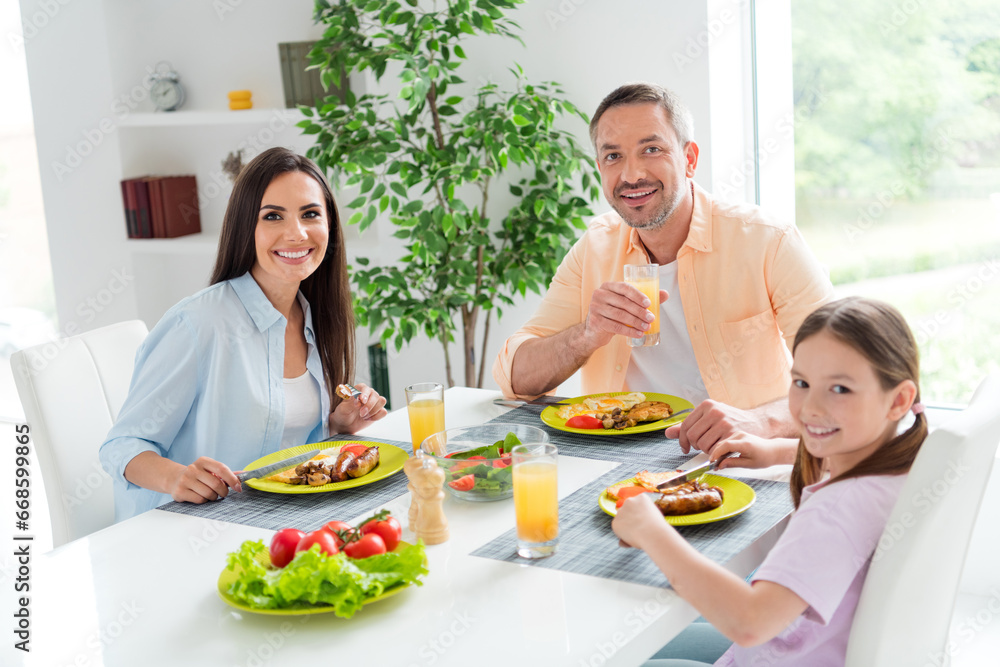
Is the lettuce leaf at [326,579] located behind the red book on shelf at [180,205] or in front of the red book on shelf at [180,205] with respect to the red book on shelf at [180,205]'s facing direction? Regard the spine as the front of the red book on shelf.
in front

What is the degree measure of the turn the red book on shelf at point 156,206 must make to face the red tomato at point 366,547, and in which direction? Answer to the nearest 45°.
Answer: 0° — it already faces it

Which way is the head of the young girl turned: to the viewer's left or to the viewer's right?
to the viewer's left

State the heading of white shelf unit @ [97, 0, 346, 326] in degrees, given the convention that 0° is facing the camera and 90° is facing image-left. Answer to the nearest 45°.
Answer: approximately 0°

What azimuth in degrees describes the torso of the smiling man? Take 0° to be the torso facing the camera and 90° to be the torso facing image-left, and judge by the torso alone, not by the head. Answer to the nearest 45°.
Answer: approximately 45°

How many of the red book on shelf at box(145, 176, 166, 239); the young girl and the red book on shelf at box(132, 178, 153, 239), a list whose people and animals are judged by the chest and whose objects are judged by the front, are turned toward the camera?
2

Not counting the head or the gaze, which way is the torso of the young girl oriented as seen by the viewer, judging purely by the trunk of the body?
to the viewer's left

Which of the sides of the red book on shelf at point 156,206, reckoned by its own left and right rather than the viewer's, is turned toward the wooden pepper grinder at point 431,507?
front

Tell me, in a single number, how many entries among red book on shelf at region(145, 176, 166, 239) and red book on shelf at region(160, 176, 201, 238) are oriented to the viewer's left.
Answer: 0
